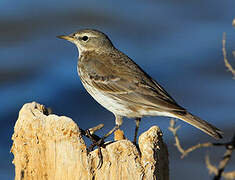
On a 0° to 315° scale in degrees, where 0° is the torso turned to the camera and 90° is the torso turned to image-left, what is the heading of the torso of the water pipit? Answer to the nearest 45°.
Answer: approximately 90°
